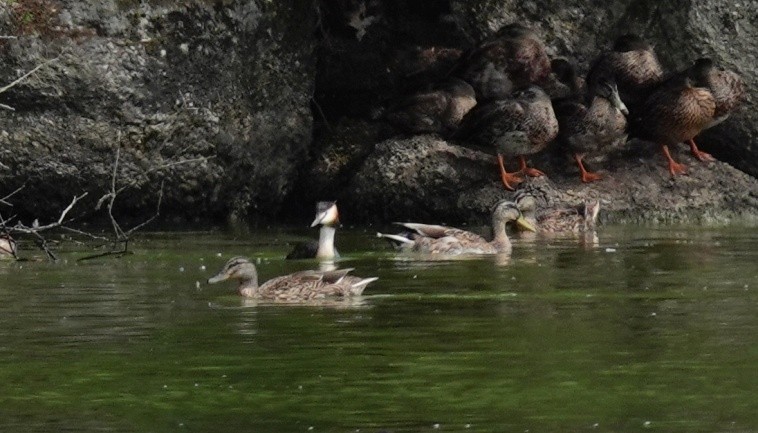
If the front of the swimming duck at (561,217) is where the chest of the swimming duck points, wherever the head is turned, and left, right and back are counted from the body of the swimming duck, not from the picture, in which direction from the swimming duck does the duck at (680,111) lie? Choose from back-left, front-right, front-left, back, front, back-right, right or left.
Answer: back-right

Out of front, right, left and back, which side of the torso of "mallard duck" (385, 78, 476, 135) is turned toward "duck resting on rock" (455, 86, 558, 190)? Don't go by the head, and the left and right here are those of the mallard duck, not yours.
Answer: front

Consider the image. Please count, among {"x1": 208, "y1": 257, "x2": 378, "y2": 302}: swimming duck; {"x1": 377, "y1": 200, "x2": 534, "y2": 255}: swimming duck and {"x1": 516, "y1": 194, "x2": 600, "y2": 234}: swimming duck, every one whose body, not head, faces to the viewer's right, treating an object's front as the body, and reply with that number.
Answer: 1

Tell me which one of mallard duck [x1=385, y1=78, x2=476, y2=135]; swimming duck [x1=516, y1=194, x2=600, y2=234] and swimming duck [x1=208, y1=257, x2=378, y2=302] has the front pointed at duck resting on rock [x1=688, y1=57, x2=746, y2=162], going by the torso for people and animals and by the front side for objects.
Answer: the mallard duck

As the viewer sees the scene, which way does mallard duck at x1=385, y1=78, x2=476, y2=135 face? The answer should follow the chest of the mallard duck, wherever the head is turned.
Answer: to the viewer's right

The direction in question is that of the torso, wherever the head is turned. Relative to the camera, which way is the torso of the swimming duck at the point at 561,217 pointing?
to the viewer's left

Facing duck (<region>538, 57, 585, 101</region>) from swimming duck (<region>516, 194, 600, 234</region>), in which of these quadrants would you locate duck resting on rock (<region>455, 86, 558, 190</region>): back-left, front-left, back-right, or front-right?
front-left

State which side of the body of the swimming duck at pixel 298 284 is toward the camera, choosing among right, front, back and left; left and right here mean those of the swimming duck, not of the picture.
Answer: left

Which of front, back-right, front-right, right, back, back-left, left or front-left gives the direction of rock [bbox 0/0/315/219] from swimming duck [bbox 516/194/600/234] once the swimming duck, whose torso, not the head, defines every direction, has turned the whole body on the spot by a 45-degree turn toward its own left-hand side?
front-right

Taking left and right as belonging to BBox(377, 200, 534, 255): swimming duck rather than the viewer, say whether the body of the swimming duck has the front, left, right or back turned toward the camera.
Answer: right

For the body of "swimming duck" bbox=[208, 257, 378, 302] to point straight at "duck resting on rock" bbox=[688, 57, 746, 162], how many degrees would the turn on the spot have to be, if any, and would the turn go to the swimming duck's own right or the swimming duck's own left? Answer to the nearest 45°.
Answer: approximately 135° to the swimming duck's own right

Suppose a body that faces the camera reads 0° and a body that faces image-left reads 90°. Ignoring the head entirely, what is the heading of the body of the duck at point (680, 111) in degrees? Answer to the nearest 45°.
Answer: approximately 315°
